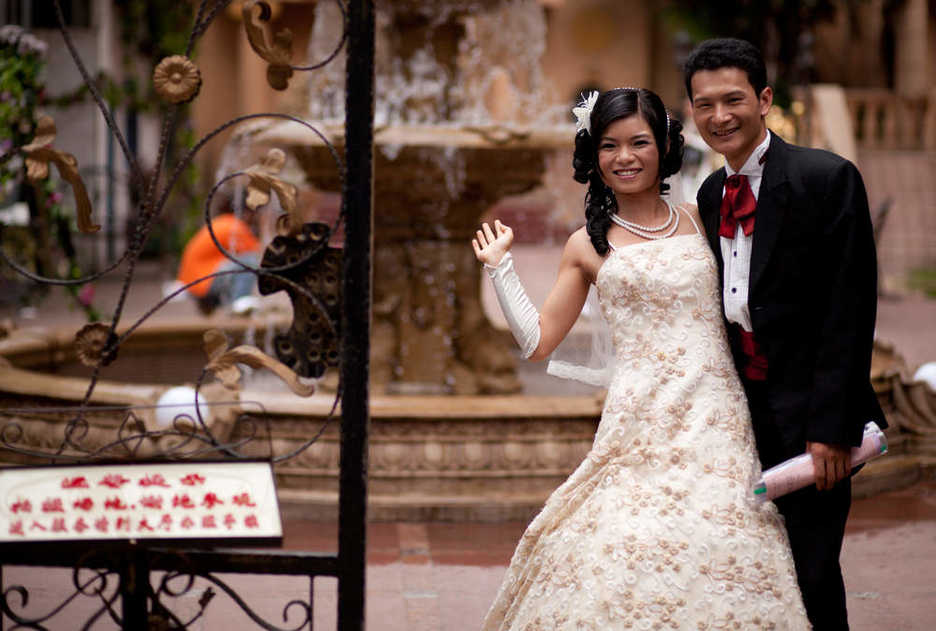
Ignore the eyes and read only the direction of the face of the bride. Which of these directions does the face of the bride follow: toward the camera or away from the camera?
toward the camera

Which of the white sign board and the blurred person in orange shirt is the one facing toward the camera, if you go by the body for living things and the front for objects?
the white sign board

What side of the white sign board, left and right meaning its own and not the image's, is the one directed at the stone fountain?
back

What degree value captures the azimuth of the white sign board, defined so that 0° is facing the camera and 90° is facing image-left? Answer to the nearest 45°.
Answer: approximately 0°

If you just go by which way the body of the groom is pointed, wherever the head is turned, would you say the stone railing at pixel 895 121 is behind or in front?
behind

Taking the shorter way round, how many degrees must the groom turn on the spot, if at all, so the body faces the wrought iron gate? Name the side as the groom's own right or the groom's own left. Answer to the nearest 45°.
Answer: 0° — they already face it

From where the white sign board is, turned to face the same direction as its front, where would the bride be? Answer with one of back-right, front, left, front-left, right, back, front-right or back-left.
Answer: left

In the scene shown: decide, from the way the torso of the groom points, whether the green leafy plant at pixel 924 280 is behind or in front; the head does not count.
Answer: behind

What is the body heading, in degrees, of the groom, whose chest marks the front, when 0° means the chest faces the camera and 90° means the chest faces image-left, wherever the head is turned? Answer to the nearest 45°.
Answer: approximately 45°

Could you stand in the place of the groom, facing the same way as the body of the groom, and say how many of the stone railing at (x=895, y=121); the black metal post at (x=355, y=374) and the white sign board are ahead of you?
2
